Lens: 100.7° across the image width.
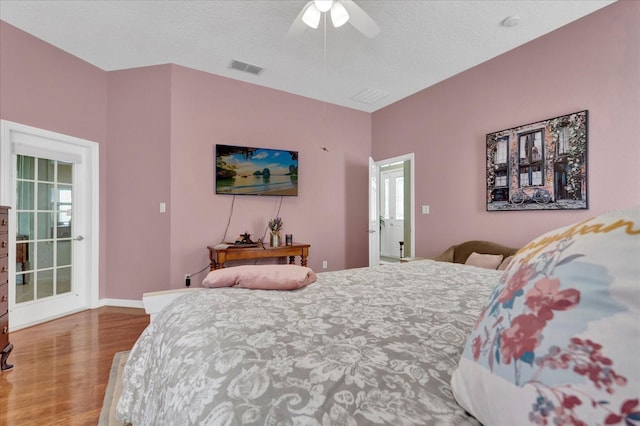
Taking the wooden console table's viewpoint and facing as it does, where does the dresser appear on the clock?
The dresser is roughly at 2 o'clock from the wooden console table.

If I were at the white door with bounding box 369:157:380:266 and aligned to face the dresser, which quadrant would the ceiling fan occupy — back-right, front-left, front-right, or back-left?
front-left

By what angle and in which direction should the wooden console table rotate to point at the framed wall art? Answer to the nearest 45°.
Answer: approximately 45° to its left

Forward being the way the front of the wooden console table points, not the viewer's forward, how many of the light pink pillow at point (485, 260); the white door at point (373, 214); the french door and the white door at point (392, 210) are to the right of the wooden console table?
1

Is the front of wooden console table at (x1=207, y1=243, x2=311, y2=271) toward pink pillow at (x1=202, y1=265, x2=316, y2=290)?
yes

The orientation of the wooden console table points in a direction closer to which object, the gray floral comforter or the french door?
the gray floral comforter

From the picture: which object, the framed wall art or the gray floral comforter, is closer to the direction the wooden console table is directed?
the gray floral comforter

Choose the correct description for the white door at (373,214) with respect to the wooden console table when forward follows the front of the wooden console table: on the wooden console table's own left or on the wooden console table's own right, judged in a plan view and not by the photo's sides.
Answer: on the wooden console table's own left

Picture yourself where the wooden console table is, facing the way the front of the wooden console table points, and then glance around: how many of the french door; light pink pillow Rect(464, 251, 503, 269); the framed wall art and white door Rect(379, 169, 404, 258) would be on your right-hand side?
1

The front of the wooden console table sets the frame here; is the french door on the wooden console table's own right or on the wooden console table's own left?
on the wooden console table's own right

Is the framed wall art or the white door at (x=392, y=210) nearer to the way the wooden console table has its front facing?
the framed wall art

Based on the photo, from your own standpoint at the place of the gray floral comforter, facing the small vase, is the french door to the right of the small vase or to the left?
left

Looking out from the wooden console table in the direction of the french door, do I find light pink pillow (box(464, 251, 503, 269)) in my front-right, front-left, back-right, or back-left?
back-left

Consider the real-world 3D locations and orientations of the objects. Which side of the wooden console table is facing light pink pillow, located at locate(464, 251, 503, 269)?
left

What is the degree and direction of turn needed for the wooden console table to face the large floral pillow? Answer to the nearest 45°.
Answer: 0° — it already faces it

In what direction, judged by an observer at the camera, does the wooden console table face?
facing the viewer
